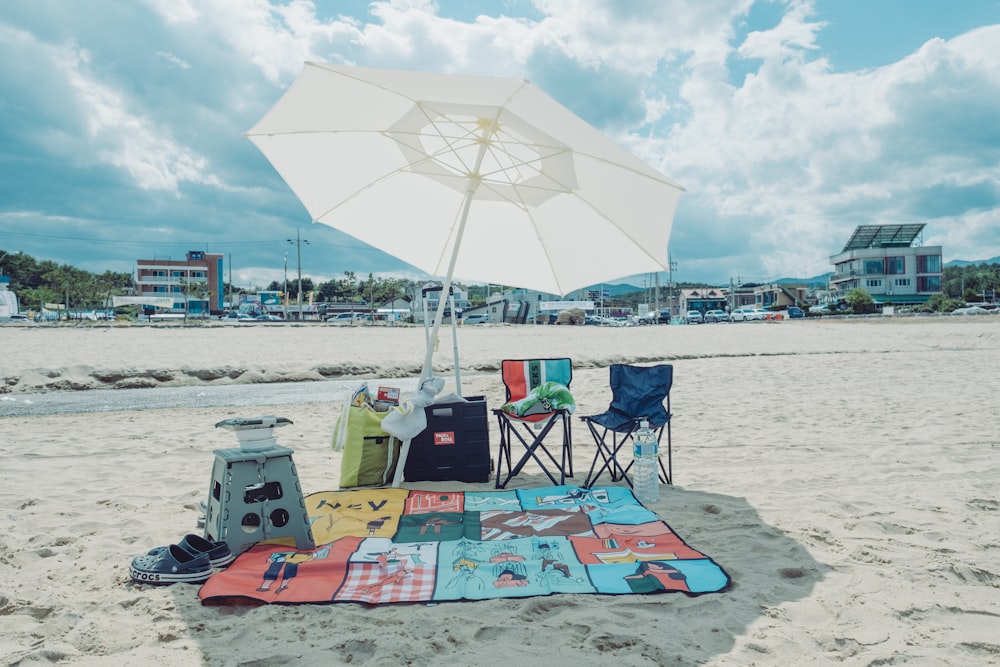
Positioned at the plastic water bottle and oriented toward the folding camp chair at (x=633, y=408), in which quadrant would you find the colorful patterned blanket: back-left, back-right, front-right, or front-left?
back-left

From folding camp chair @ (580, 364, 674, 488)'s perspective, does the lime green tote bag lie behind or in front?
in front

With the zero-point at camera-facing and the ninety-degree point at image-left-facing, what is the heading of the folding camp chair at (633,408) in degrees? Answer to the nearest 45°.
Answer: approximately 45°

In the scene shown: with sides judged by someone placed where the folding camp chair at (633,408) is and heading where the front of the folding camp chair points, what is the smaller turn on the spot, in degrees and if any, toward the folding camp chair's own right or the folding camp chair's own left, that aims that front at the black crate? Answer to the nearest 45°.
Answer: approximately 45° to the folding camp chair's own right

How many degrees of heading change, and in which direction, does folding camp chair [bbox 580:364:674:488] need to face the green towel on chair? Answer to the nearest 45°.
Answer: approximately 45° to its right

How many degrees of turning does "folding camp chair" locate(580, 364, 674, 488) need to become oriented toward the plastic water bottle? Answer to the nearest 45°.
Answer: approximately 45° to its left

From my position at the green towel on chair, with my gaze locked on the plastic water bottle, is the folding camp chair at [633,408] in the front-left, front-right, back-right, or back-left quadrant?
front-left

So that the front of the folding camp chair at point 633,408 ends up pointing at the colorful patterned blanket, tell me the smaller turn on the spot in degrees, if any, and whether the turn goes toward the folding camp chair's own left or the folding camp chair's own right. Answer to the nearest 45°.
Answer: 0° — it already faces it

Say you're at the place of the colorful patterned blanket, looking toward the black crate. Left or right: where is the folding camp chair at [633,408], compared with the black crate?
right

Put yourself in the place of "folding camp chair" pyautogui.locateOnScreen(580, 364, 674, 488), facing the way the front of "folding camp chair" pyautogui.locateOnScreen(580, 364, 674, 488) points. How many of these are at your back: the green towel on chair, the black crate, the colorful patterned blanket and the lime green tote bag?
0
